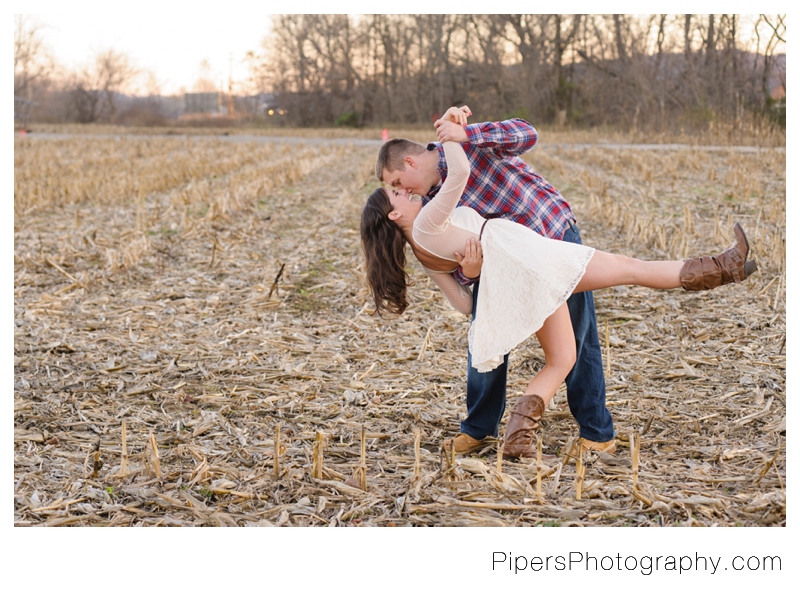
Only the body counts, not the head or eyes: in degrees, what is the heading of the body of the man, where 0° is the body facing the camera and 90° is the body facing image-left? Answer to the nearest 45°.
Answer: approximately 45°

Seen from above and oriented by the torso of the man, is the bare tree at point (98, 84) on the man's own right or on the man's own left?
on the man's own right

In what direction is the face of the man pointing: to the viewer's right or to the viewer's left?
to the viewer's left
